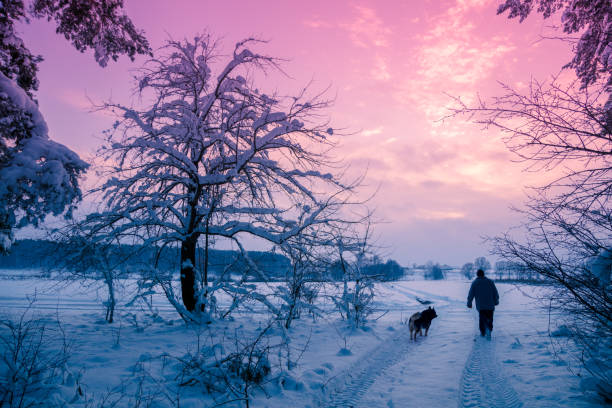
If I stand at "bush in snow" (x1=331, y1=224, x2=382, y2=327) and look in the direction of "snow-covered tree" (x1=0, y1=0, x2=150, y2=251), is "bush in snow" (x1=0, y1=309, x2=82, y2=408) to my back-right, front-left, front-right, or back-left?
front-left

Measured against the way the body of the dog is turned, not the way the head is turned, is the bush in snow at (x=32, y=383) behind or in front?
behind

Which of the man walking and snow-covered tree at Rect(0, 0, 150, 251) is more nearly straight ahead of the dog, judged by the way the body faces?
the man walking

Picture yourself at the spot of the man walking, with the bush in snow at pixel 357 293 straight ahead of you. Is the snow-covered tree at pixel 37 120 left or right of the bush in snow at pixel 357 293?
left

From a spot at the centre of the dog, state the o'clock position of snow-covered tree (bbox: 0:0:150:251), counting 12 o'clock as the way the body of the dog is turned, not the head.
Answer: The snow-covered tree is roughly at 6 o'clock from the dog.

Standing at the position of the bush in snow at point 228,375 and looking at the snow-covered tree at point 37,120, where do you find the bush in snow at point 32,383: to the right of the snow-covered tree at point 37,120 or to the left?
left

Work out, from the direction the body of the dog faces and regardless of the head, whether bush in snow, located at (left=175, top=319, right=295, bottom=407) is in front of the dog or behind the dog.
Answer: behind

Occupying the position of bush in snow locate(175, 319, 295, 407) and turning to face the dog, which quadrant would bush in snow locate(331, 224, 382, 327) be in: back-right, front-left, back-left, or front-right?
front-left

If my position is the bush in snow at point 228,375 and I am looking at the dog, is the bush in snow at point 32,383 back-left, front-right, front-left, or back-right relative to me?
back-left

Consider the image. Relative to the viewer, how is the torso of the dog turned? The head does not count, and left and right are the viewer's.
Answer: facing away from the viewer and to the right of the viewer

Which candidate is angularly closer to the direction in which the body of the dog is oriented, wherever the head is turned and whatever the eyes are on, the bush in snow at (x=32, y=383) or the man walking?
the man walking
